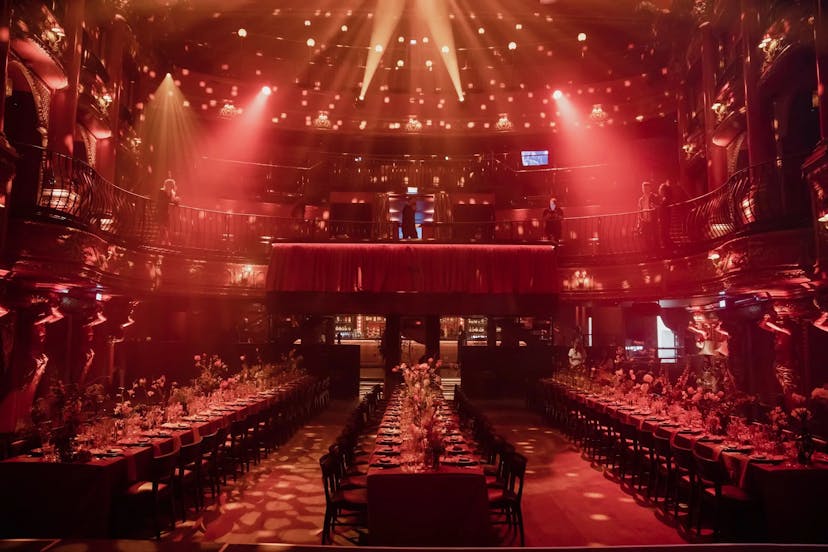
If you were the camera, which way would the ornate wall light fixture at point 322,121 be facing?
facing the viewer

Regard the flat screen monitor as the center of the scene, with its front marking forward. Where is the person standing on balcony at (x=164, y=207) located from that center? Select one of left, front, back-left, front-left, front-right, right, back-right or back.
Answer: front-right

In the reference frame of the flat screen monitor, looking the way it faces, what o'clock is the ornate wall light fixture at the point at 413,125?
The ornate wall light fixture is roughly at 2 o'clock from the flat screen monitor.

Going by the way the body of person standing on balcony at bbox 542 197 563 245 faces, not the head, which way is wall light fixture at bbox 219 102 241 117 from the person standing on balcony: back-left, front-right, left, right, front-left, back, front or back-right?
right

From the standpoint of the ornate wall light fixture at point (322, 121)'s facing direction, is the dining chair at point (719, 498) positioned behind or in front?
in front

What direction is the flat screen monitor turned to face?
toward the camera

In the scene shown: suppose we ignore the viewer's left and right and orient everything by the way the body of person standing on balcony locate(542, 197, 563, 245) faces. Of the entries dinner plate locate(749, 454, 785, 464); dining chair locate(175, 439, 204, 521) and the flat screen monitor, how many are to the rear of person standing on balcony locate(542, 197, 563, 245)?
1

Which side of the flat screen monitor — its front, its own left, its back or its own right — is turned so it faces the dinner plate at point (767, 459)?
front

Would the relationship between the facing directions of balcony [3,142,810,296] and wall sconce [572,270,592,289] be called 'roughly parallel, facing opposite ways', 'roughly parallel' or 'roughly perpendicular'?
roughly parallel

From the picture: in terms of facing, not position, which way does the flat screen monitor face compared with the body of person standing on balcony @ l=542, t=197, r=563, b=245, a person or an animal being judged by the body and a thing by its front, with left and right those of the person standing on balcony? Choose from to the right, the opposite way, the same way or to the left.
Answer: the same way

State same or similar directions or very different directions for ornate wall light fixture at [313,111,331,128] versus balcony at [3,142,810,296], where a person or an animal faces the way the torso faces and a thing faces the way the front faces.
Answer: same or similar directions

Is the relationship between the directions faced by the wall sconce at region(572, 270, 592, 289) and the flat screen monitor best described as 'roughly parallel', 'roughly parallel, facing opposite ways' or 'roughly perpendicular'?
roughly parallel

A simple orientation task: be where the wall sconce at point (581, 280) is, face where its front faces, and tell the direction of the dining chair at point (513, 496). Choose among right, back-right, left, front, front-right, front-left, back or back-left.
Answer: front

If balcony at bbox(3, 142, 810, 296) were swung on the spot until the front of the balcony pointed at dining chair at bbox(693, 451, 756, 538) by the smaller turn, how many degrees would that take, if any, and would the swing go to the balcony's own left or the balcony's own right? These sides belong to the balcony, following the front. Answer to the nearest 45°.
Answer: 0° — it already faces it

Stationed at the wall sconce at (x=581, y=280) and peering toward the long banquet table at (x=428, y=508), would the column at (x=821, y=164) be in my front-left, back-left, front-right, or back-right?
front-left

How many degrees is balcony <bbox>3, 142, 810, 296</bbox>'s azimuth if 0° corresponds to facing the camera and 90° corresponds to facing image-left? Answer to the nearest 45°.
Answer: approximately 0°
